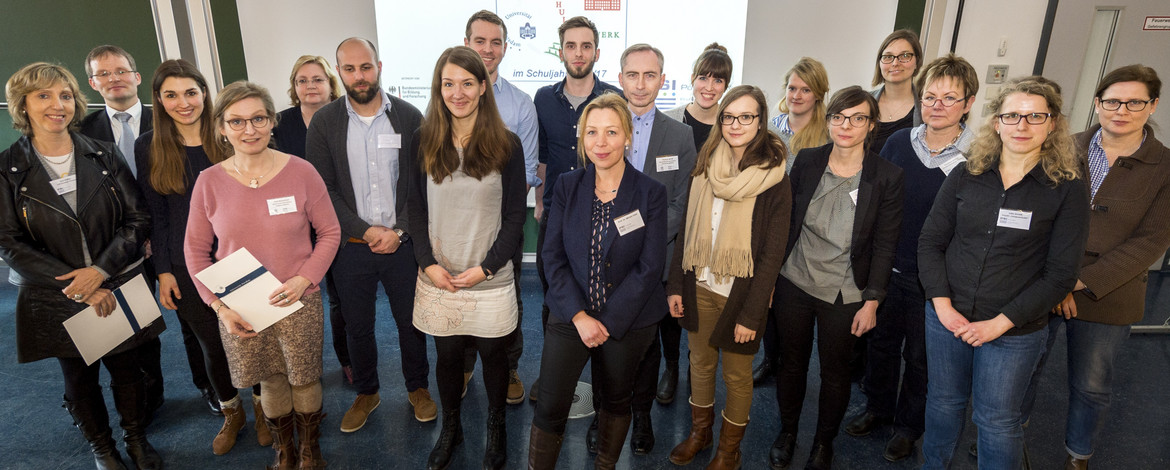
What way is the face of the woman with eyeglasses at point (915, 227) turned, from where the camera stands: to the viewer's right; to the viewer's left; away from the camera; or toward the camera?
toward the camera

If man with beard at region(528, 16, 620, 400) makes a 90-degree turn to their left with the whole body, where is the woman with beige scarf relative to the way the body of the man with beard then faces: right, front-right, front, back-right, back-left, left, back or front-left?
front-right

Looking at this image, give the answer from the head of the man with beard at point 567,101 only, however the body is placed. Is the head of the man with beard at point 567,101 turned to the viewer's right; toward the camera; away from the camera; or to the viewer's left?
toward the camera

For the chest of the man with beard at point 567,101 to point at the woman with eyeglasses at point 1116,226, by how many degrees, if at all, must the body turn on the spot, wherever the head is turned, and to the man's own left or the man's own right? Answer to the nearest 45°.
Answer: approximately 45° to the man's own left

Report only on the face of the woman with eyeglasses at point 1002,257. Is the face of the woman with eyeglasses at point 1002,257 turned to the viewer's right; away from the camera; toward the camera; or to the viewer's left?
toward the camera

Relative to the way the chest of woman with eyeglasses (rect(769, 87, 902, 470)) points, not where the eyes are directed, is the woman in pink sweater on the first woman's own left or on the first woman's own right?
on the first woman's own right

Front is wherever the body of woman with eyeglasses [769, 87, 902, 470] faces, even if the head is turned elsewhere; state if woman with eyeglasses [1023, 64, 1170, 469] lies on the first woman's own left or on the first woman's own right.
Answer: on the first woman's own left

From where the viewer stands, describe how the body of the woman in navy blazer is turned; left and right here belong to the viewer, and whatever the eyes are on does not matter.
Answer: facing the viewer

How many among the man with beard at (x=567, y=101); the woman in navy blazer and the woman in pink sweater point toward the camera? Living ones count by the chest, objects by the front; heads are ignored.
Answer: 3

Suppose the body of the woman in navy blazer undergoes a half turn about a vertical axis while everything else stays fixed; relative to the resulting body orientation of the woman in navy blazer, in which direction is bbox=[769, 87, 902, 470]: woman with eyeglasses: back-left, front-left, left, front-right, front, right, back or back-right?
right

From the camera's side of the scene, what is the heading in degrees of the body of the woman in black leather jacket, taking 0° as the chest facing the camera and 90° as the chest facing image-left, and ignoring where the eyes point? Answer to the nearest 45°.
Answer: approximately 315°

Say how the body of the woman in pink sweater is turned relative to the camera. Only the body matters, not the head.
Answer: toward the camera

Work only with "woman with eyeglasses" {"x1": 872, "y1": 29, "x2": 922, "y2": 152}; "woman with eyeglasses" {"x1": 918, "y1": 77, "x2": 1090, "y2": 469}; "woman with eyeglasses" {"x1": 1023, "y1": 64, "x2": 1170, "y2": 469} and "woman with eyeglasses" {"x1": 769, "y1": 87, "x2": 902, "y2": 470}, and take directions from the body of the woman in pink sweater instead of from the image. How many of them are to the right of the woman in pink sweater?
0

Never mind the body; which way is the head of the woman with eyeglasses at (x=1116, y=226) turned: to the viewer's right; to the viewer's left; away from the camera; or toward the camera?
toward the camera

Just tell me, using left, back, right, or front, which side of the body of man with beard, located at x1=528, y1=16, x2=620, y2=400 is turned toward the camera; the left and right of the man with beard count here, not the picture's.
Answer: front
